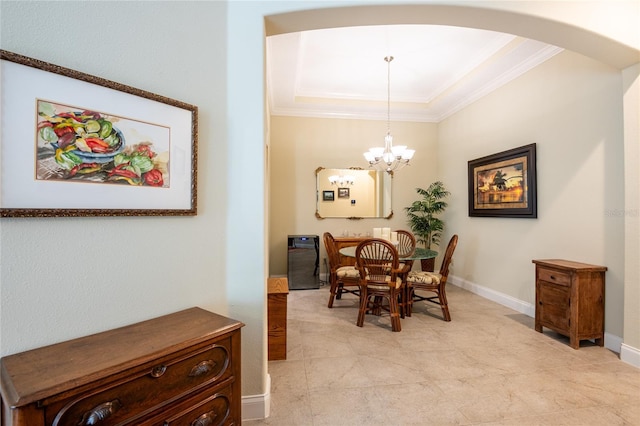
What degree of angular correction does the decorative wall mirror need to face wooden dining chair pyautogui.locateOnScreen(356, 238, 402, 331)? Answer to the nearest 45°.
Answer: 0° — it already faces it

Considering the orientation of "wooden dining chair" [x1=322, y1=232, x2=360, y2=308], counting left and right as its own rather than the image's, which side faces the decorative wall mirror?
left

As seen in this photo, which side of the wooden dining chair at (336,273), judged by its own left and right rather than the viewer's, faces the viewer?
right

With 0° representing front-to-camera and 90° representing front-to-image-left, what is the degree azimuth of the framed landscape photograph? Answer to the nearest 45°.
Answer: approximately 45°

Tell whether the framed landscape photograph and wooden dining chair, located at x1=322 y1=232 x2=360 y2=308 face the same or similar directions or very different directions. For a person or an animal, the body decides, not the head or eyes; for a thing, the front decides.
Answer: very different directions

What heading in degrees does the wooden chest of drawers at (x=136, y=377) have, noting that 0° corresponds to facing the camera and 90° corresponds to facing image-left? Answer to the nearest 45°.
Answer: approximately 315°

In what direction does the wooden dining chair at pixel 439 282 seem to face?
to the viewer's left

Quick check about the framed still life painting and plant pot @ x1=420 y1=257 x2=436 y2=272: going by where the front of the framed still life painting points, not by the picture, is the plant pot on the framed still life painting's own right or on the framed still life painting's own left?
on the framed still life painting's own left

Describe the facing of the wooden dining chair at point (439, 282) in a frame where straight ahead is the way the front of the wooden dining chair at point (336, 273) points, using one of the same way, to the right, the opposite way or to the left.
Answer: the opposite way

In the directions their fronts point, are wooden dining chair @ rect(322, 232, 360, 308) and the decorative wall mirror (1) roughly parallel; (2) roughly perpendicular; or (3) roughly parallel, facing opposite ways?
roughly perpendicular

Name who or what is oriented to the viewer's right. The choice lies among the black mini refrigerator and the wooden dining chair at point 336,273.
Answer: the wooden dining chair
